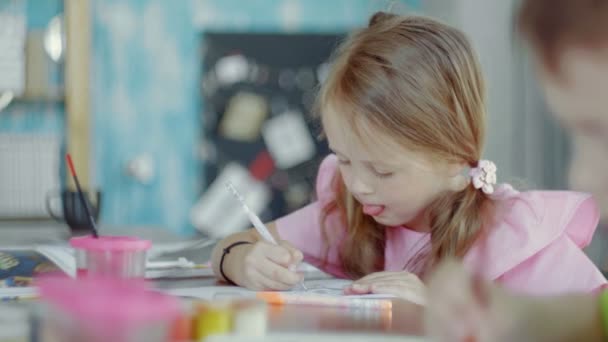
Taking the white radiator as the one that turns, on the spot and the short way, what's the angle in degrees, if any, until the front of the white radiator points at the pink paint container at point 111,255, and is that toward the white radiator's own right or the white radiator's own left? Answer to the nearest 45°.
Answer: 0° — it already faces it

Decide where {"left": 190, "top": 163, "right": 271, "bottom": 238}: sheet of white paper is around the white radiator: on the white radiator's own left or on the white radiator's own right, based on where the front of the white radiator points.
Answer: on the white radiator's own left

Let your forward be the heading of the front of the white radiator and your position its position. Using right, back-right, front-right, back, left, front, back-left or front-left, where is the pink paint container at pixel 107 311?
front

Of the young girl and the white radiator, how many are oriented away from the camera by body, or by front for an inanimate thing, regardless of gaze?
0

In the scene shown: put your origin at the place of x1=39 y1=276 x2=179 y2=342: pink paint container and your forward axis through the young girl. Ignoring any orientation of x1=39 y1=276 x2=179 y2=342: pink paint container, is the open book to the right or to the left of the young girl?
left

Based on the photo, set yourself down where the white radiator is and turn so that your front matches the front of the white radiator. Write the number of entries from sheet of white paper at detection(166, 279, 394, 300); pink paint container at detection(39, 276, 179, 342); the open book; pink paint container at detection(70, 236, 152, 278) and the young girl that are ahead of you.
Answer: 5

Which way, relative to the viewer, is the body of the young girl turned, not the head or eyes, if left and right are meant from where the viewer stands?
facing the viewer and to the left of the viewer

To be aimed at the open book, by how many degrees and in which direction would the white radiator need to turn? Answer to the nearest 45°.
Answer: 0° — it already faces it

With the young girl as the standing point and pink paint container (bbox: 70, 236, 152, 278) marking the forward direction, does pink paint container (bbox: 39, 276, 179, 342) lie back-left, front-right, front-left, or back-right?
front-left

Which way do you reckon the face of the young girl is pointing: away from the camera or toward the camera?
toward the camera

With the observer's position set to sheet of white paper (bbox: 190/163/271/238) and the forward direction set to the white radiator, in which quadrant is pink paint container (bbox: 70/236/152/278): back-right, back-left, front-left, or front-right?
front-left

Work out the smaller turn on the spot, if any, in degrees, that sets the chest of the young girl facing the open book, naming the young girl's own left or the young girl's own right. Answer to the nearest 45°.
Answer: approximately 45° to the young girl's own right

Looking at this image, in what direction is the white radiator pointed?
toward the camera

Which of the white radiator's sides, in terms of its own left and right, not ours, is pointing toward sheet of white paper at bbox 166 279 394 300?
front
